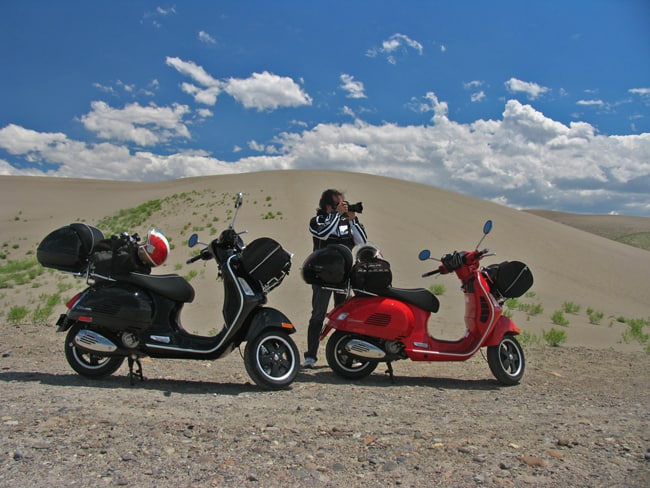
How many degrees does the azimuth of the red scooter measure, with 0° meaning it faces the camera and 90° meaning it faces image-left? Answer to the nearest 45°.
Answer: approximately 270°

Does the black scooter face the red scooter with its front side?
yes

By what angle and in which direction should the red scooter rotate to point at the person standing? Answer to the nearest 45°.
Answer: approximately 180°

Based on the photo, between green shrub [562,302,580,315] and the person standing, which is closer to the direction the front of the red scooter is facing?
the green shrub

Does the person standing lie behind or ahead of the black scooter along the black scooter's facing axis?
ahead

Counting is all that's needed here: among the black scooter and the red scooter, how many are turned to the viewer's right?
2

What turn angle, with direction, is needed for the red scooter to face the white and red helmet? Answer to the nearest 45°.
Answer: approximately 135° to its right

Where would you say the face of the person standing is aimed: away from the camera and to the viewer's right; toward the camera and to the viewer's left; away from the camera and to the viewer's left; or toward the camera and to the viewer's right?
toward the camera and to the viewer's right

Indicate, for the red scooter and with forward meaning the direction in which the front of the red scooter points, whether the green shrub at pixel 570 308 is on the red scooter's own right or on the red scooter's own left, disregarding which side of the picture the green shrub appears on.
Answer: on the red scooter's own left

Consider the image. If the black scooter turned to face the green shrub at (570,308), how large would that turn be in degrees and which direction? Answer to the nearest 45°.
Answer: approximately 45° to its left

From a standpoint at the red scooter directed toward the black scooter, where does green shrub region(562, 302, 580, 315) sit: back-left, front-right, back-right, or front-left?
back-right

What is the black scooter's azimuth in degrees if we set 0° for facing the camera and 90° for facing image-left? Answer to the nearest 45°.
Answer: approximately 270°

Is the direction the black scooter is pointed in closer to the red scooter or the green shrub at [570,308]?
the red scooter

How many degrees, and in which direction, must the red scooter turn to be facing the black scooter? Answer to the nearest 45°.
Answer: approximately 135° to its right
